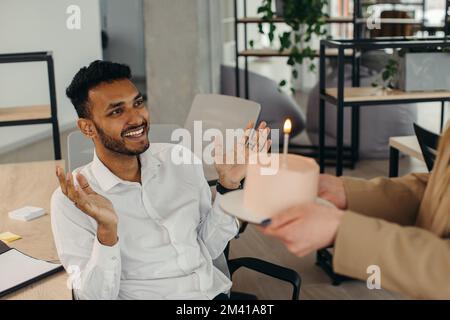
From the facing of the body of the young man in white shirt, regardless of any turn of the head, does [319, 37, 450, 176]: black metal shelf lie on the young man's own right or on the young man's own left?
on the young man's own left

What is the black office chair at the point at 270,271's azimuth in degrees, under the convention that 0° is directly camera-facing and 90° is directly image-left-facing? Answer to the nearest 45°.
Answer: approximately 315°

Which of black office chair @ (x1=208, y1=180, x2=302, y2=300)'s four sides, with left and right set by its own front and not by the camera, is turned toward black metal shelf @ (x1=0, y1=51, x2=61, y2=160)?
back

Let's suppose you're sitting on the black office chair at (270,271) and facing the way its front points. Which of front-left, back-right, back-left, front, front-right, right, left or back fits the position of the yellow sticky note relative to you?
back-right

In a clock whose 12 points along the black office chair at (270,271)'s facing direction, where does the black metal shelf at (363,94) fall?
The black metal shelf is roughly at 8 o'clock from the black office chair.

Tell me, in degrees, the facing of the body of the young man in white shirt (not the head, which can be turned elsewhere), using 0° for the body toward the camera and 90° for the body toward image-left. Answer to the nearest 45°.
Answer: approximately 315°
